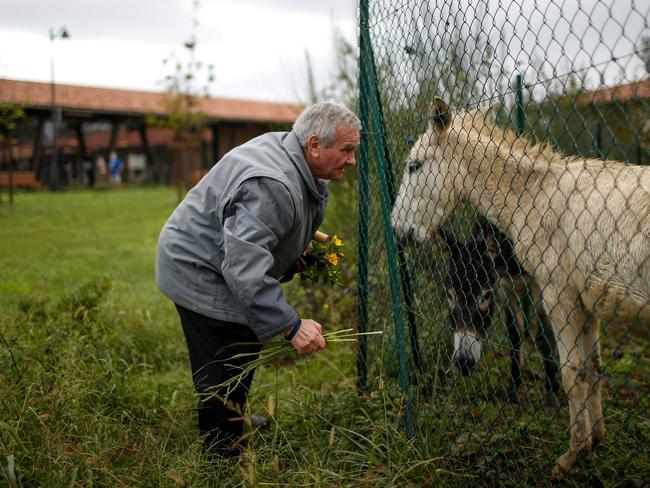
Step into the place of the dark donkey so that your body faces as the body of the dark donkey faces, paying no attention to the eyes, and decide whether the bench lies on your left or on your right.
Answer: on your right

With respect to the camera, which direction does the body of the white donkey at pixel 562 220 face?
to the viewer's left

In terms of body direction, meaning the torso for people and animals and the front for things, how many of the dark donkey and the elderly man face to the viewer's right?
1

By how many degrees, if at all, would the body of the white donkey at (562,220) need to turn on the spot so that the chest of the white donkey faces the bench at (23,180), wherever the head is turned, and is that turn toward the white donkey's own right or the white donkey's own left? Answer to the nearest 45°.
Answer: approximately 45° to the white donkey's own right

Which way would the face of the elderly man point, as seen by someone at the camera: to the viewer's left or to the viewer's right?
to the viewer's right

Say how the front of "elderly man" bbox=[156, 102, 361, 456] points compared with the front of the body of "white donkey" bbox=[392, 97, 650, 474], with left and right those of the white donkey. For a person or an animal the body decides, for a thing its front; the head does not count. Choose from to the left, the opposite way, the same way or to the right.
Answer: the opposite way

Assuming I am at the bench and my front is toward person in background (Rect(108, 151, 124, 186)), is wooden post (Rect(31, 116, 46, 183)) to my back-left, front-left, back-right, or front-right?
front-left

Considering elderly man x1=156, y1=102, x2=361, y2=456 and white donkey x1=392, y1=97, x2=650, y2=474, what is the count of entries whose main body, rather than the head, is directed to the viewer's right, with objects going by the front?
1

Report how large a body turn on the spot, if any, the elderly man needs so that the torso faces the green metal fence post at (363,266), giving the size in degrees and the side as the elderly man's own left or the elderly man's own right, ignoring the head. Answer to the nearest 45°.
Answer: approximately 45° to the elderly man's own left

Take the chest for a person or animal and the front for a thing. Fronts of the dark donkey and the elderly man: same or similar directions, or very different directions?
very different directions

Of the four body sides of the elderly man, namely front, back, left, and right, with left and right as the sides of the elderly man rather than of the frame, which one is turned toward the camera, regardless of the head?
right

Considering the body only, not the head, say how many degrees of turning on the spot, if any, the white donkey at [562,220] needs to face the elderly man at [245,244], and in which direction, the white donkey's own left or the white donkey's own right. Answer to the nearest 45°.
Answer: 0° — it already faces them

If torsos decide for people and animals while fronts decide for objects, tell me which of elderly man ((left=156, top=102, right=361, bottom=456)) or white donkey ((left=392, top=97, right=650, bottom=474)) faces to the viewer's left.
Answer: the white donkey
